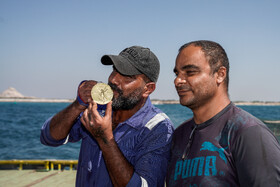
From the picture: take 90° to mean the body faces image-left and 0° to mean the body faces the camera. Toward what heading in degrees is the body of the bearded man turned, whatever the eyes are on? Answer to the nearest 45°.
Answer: approximately 45°
